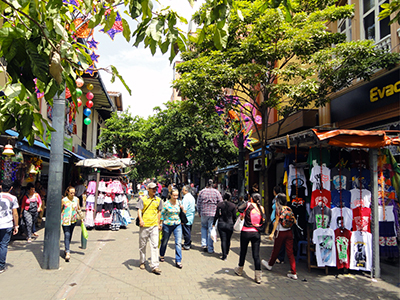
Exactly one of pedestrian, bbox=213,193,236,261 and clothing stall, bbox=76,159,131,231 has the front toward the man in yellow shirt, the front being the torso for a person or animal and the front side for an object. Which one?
the clothing stall

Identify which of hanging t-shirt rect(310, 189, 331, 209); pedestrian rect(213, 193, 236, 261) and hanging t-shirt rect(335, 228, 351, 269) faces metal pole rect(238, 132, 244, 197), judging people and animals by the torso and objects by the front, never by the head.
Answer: the pedestrian

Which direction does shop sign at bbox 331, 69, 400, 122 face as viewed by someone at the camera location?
facing the viewer and to the left of the viewer

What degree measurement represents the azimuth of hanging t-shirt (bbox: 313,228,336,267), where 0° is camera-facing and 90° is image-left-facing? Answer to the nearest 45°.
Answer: approximately 0°

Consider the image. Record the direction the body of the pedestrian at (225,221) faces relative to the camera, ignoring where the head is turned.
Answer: away from the camera

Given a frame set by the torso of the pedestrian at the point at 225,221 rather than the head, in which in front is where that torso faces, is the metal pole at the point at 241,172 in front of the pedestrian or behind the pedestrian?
in front

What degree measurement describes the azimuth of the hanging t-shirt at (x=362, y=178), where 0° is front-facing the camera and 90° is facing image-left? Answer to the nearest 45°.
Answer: approximately 0°

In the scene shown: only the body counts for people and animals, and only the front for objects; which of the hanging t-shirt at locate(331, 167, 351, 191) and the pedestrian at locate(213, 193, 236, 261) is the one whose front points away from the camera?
the pedestrian

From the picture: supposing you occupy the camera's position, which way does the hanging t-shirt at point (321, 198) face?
facing the viewer

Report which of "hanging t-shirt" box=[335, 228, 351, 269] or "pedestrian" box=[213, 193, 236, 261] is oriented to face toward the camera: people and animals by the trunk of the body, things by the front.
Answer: the hanging t-shirt
